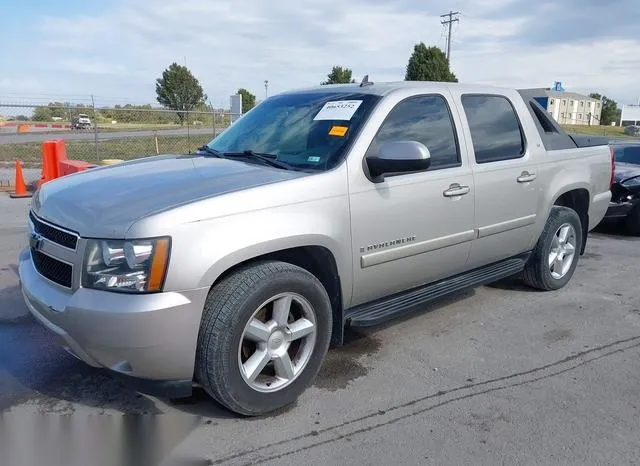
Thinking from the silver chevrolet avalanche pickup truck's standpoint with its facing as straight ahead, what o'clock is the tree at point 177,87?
The tree is roughly at 4 o'clock from the silver chevrolet avalanche pickup truck.

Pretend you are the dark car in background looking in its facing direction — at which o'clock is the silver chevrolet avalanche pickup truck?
The silver chevrolet avalanche pickup truck is roughly at 11 o'clock from the dark car in background.

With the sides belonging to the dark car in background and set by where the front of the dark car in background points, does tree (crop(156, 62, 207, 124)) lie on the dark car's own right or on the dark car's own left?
on the dark car's own right

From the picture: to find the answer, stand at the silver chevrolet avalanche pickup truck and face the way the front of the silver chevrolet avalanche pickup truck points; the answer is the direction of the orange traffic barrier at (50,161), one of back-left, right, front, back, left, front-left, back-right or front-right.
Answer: right

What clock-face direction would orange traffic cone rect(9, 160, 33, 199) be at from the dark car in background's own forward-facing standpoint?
The orange traffic cone is roughly at 1 o'clock from the dark car in background.

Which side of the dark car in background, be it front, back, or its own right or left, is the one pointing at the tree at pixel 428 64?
right

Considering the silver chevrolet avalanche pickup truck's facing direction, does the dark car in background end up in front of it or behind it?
behind

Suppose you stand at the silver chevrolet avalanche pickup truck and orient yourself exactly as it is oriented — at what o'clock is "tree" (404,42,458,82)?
The tree is roughly at 5 o'clock from the silver chevrolet avalanche pickup truck.

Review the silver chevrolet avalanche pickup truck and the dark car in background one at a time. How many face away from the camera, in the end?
0

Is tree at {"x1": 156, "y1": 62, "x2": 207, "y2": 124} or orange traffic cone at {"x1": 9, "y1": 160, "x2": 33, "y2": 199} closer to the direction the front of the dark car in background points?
the orange traffic cone

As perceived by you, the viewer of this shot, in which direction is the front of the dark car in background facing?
facing the viewer and to the left of the viewer

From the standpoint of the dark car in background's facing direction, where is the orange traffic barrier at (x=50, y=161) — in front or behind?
in front
